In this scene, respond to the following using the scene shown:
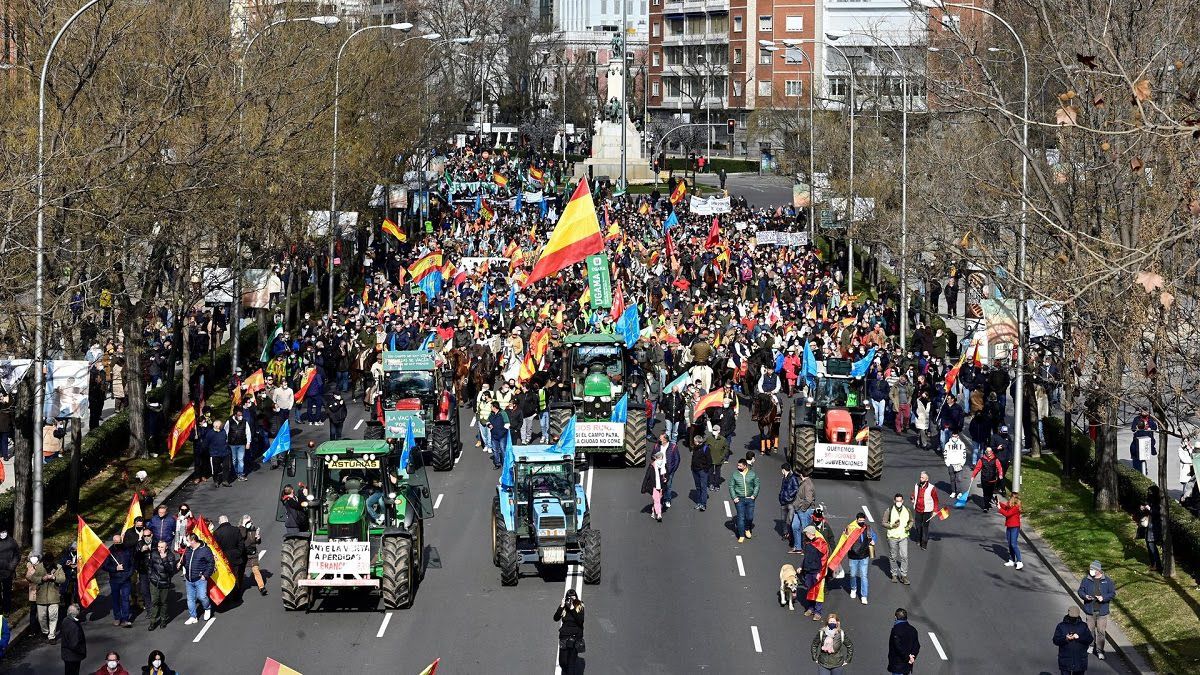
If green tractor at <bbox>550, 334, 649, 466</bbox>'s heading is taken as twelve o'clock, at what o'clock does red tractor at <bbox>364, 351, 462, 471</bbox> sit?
red tractor at <bbox>364, 351, 462, 471</bbox> is roughly at 3 o'clock from green tractor at <bbox>550, 334, 649, 466</bbox>.

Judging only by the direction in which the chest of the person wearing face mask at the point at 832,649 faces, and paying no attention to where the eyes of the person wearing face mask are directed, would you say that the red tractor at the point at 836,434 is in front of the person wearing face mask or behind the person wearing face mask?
behind

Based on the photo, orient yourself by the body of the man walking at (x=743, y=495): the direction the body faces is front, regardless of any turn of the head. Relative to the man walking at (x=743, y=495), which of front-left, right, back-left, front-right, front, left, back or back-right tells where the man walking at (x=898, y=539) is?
front-left

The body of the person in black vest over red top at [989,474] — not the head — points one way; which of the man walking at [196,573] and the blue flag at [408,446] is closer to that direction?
the man walking

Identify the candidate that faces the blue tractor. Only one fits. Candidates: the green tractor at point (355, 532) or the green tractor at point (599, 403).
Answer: the green tractor at point (599, 403)

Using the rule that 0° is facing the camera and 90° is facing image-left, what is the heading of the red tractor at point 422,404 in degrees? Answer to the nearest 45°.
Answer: approximately 0°

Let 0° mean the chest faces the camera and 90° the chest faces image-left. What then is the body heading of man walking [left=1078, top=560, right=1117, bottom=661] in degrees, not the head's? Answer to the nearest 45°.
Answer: approximately 0°
